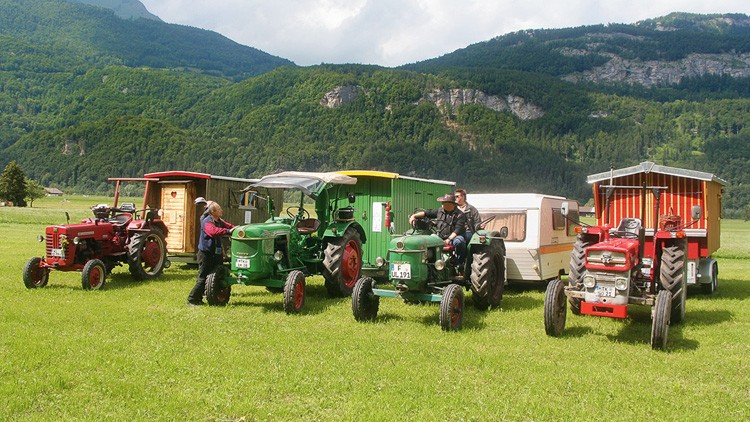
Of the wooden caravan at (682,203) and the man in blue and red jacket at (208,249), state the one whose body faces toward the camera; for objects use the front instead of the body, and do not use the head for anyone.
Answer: the wooden caravan

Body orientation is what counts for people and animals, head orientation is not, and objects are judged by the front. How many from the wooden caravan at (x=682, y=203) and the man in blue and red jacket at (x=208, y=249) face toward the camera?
1

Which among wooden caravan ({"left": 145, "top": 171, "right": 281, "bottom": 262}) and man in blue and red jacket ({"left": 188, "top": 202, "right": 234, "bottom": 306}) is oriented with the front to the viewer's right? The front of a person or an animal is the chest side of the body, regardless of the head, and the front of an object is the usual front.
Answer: the man in blue and red jacket

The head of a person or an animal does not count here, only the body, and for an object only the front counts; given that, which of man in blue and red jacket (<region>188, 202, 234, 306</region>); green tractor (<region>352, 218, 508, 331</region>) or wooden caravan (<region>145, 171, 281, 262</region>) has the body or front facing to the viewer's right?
the man in blue and red jacket

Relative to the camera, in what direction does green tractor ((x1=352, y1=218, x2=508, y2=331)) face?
facing the viewer and to the left of the viewer

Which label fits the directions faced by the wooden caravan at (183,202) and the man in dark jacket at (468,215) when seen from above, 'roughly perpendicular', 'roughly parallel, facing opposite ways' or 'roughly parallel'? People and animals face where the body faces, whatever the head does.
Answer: roughly parallel

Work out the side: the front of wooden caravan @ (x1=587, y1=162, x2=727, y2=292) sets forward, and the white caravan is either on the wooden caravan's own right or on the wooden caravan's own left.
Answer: on the wooden caravan's own right

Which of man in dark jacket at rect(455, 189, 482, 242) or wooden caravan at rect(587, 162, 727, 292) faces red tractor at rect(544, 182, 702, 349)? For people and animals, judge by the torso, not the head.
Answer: the wooden caravan

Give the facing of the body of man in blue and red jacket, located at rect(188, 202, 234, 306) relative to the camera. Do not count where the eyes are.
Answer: to the viewer's right

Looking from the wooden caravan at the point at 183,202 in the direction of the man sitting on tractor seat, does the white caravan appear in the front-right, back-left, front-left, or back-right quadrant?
front-left

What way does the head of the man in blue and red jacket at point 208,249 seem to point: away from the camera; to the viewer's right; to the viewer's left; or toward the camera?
to the viewer's right

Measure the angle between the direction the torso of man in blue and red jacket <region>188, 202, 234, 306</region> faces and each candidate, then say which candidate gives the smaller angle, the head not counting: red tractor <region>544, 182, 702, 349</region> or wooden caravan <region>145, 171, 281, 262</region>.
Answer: the red tractor

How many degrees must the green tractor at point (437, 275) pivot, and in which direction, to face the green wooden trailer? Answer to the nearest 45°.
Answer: approximately 135° to its right
